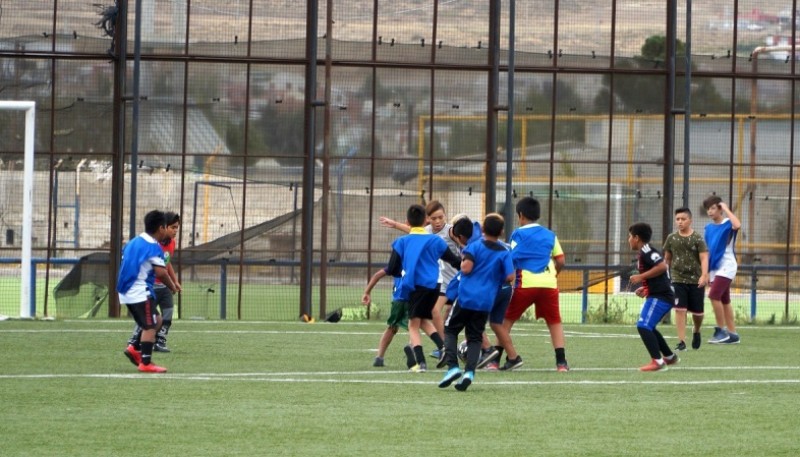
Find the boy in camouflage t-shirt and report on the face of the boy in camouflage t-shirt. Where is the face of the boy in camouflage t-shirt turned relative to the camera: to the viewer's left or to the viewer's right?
to the viewer's left

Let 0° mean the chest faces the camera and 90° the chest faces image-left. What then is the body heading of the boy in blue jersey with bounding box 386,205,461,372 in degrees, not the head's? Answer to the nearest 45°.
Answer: approximately 180°

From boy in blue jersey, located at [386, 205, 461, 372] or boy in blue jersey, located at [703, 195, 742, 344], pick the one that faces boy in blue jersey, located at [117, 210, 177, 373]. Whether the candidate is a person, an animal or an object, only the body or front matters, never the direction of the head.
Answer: boy in blue jersey, located at [703, 195, 742, 344]

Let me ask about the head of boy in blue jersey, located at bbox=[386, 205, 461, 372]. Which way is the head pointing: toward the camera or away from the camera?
away from the camera

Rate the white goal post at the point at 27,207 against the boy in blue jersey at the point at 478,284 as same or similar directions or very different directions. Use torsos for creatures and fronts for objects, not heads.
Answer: very different directions

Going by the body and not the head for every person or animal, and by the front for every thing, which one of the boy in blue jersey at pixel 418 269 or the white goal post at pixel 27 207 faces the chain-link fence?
the boy in blue jersey

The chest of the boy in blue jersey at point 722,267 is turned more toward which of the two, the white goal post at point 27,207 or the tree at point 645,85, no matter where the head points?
the white goal post

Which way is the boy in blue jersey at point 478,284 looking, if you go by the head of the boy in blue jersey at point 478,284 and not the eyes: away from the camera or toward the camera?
away from the camera

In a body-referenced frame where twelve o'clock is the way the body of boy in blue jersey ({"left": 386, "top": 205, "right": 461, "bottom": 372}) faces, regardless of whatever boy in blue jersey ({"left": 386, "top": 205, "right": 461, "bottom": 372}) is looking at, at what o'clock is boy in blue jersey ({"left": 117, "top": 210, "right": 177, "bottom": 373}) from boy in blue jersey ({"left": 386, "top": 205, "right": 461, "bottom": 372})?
boy in blue jersey ({"left": 117, "top": 210, "right": 177, "bottom": 373}) is roughly at 9 o'clock from boy in blue jersey ({"left": 386, "top": 205, "right": 461, "bottom": 372}).

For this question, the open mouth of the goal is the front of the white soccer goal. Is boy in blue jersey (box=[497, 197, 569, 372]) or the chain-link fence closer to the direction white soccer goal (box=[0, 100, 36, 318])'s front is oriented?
the boy in blue jersey
